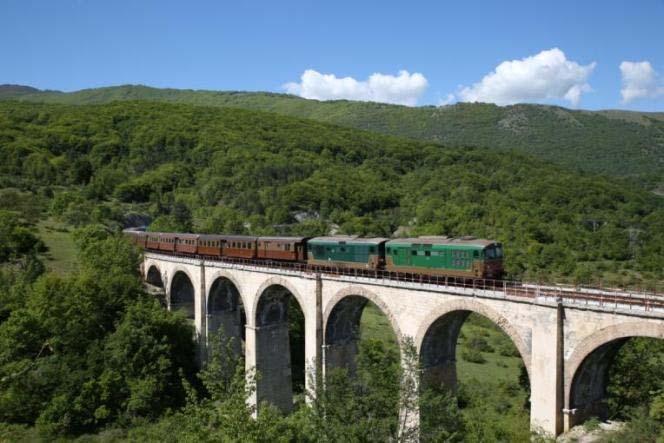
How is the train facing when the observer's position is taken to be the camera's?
facing the viewer and to the right of the viewer
